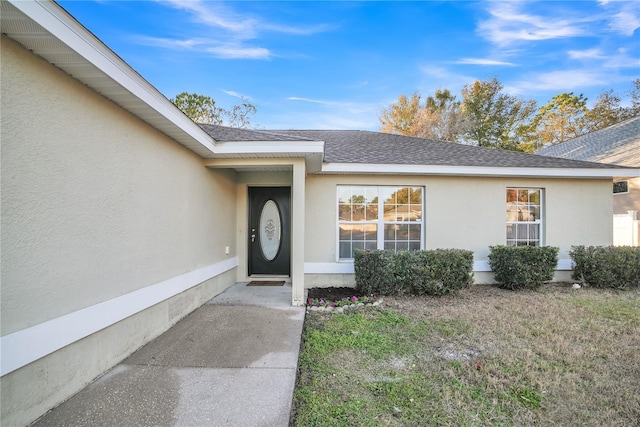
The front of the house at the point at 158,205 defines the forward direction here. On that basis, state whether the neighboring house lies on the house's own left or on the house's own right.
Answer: on the house's own left

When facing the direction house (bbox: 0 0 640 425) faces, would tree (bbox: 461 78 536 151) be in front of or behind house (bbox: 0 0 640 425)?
behind

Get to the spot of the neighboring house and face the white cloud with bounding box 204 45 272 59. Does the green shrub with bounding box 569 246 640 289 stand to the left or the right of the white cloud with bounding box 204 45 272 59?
left

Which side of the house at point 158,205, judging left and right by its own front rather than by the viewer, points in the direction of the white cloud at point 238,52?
back

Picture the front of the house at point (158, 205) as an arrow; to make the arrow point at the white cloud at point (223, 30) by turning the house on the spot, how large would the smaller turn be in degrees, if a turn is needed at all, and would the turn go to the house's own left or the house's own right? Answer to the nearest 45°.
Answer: approximately 180°

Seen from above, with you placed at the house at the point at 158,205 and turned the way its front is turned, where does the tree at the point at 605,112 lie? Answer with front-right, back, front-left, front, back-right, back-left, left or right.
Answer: back-left

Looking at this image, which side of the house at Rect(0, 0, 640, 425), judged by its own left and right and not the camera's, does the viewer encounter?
front

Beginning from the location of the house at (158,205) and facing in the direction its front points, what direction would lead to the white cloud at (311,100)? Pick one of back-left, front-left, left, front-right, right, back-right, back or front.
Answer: back
